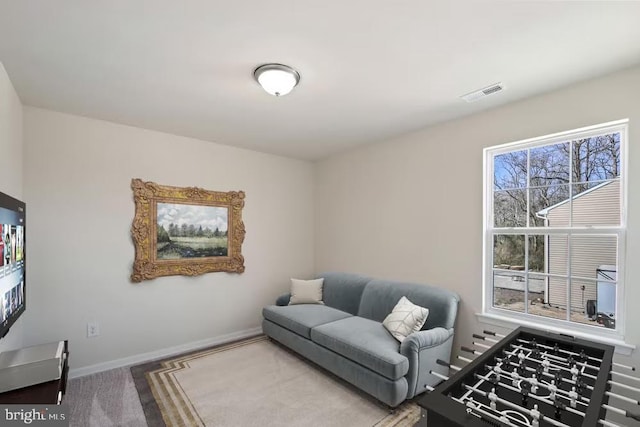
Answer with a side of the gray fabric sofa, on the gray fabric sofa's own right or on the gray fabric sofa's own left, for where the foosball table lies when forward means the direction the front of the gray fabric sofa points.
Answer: on the gray fabric sofa's own left

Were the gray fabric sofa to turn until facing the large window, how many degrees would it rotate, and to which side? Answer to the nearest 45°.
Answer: approximately 135° to its left

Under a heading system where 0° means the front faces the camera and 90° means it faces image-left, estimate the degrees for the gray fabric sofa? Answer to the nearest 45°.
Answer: approximately 45°
